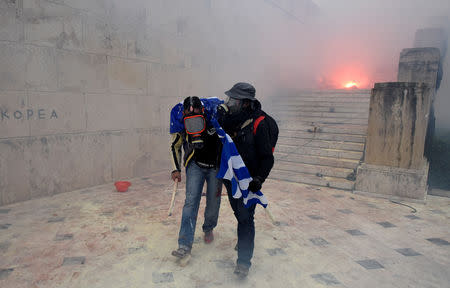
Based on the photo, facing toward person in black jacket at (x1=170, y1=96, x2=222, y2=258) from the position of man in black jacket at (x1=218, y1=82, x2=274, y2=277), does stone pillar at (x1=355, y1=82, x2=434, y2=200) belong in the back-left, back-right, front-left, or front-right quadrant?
back-right

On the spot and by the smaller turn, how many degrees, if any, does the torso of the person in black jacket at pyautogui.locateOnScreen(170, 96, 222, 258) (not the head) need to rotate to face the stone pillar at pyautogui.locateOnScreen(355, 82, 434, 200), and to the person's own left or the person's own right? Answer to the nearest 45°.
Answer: approximately 135° to the person's own left

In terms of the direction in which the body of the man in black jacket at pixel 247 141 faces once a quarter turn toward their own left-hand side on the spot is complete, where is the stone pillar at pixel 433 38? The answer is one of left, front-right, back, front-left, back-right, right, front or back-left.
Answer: left

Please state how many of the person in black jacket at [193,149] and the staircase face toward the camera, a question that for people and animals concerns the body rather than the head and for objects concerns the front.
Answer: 2

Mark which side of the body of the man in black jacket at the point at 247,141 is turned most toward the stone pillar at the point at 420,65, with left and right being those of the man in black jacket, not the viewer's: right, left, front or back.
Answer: back

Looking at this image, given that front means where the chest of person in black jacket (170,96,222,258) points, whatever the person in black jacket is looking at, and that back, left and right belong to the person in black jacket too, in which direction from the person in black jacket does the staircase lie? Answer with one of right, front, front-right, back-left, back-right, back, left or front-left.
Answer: back-left

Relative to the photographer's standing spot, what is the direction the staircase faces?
facing the viewer

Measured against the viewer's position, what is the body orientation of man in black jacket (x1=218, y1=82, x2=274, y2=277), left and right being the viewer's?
facing the viewer and to the left of the viewer

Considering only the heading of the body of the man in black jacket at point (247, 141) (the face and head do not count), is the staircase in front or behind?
behind

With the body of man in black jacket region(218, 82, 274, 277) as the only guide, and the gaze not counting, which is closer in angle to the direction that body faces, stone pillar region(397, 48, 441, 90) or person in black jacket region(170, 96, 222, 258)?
the person in black jacket

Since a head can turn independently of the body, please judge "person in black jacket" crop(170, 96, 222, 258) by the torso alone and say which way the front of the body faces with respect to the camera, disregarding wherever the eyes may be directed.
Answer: toward the camera

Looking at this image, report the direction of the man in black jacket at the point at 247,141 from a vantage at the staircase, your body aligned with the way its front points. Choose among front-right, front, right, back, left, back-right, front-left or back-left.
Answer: front
